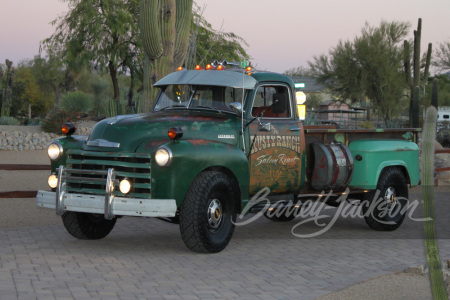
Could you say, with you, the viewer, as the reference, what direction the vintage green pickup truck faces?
facing the viewer and to the left of the viewer

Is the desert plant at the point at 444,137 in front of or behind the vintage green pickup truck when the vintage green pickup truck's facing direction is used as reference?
behind

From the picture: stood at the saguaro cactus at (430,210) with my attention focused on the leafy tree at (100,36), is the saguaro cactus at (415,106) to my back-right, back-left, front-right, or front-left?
front-right

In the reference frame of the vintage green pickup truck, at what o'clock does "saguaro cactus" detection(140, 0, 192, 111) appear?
The saguaro cactus is roughly at 4 o'clock from the vintage green pickup truck.

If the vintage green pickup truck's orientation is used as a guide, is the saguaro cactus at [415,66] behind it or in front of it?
behind

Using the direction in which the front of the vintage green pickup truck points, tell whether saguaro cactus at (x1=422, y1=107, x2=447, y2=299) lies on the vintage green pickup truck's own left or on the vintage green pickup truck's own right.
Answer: on the vintage green pickup truck's own left

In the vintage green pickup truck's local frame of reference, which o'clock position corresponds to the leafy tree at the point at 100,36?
The leafy tree is roughly at 4 o'clock from the vintage green pickup truck.

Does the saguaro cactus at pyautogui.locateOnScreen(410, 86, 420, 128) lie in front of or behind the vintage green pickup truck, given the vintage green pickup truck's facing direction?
behind

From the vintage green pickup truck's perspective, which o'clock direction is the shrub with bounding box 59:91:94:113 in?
The shrub is roughly at 4 o'clock from the vintage green pickup truck.
